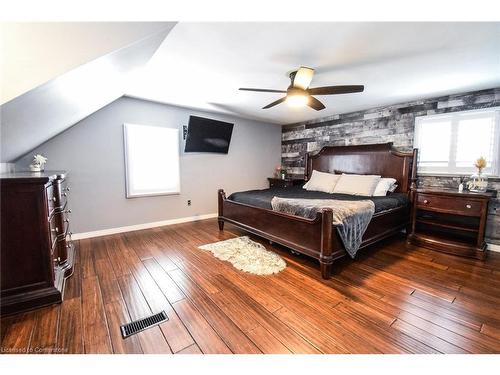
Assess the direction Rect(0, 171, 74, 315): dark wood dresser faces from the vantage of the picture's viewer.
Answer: facing to the right of the viewer

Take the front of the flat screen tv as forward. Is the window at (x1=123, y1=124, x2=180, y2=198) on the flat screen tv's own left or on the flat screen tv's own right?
on the flat screen tv's own right

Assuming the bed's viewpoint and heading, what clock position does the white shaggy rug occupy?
The white shaggy rug is roughly at 12 o'clock from the bed.

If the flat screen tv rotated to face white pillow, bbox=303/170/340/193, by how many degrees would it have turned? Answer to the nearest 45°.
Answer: approximately 45° to its left

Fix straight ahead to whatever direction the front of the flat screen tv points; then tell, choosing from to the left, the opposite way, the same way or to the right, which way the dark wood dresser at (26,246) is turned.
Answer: to the left

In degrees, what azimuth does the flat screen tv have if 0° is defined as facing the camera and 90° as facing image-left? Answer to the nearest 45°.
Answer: approximately 315°

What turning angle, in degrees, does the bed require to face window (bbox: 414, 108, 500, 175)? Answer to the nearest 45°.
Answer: approximately 135° to its left

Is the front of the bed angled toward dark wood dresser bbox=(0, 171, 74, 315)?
yes

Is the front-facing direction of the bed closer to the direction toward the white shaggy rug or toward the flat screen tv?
the white shaggy rug

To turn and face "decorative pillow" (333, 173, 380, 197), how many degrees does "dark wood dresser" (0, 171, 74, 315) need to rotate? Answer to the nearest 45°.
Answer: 0° — it already faces it
